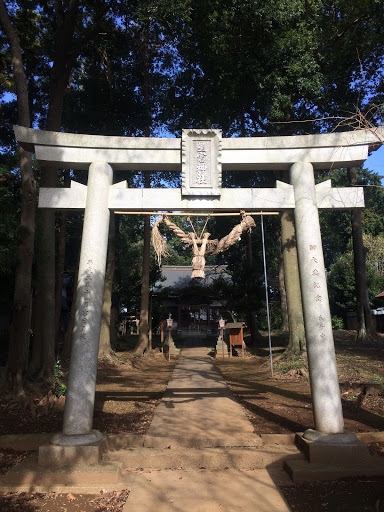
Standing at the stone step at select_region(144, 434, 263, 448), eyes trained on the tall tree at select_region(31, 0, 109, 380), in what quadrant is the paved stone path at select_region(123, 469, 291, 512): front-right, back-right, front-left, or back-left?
back-left

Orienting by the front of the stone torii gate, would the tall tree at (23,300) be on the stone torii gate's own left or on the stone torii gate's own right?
on the stone torii gate's own right

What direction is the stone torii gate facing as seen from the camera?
toward the camera
